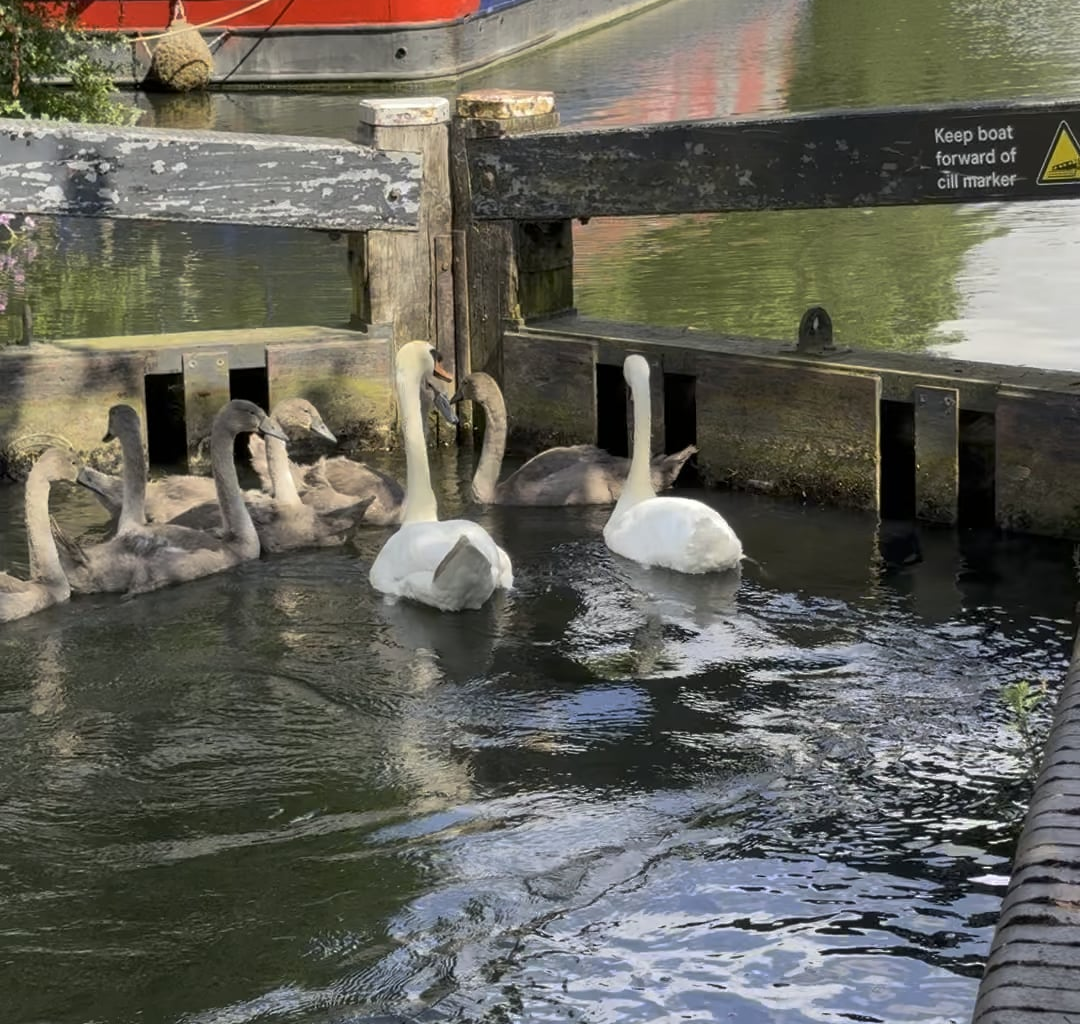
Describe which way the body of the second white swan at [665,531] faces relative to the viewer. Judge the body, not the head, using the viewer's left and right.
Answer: facing away from the viewer and to the left of the viewer

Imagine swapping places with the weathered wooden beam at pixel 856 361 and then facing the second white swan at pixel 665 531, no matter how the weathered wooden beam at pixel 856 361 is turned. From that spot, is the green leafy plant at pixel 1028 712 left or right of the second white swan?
left

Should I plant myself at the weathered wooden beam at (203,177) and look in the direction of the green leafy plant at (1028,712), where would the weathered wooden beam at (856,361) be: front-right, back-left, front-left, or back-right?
front-left

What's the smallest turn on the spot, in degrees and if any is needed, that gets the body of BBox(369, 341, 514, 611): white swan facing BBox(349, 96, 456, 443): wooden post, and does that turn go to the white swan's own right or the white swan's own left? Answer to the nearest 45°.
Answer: approximately 45° to the white swan's own right

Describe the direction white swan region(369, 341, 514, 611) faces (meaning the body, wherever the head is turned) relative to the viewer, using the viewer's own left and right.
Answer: facing away from the viewer and to the left of the viewer

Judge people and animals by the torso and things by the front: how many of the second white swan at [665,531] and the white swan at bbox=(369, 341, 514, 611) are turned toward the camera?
0

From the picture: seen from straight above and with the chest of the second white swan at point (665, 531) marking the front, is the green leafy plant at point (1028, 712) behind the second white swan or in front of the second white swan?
behind

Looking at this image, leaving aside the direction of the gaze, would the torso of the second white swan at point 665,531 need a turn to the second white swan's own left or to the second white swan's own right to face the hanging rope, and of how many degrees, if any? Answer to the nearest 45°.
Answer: approximately 45° to the second white swan's own right

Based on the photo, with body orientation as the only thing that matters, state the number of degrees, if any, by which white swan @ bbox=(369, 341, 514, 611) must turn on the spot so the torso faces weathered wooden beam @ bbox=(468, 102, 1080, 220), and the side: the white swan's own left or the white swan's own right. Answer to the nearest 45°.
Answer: approximately 90° to the white swan's own right

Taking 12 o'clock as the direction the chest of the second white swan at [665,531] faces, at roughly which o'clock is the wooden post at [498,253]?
The wooden post is roughly at 1 o'clock from the second white swan.

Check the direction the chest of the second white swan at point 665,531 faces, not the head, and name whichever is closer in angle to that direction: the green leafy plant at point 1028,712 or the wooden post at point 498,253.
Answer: the wooden post

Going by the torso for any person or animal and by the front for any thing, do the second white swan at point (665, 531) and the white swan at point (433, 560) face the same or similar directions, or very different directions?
same or similar directions

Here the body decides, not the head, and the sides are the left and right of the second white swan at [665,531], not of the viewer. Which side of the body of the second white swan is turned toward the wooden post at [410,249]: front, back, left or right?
front

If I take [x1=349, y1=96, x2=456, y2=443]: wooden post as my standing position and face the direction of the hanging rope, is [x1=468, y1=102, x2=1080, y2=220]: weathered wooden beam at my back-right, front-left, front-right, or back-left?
back-right
